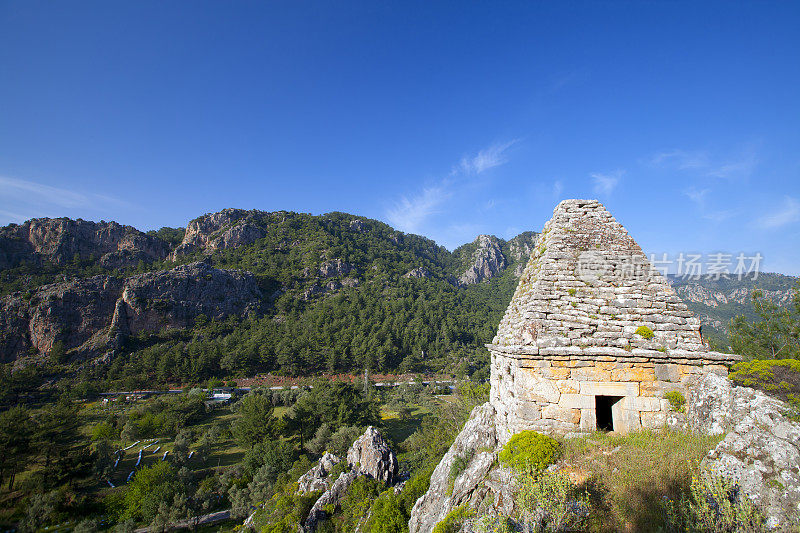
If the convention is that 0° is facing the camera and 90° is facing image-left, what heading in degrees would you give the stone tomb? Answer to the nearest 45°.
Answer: approximately 0°

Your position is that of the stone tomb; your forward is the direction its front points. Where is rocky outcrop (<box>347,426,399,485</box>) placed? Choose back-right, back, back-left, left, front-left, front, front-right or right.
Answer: back-right

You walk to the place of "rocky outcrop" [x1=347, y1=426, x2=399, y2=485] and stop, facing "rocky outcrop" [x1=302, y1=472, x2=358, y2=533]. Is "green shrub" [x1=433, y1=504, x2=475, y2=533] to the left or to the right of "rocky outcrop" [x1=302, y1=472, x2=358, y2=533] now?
left
